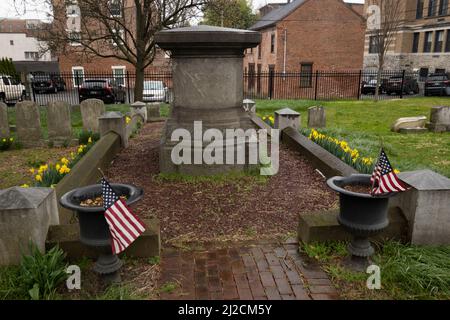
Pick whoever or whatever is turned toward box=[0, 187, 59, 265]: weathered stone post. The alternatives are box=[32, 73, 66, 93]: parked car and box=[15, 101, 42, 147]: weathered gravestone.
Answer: box=[15, 101, 42, 147]: weathered gravestone

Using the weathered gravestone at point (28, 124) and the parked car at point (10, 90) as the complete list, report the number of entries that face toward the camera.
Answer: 1

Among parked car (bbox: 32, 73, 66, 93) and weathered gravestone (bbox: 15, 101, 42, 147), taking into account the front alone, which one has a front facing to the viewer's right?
the parked car

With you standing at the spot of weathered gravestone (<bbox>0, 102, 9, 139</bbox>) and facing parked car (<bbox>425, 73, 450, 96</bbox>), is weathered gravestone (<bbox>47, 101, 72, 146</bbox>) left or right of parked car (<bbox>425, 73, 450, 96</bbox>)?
right
